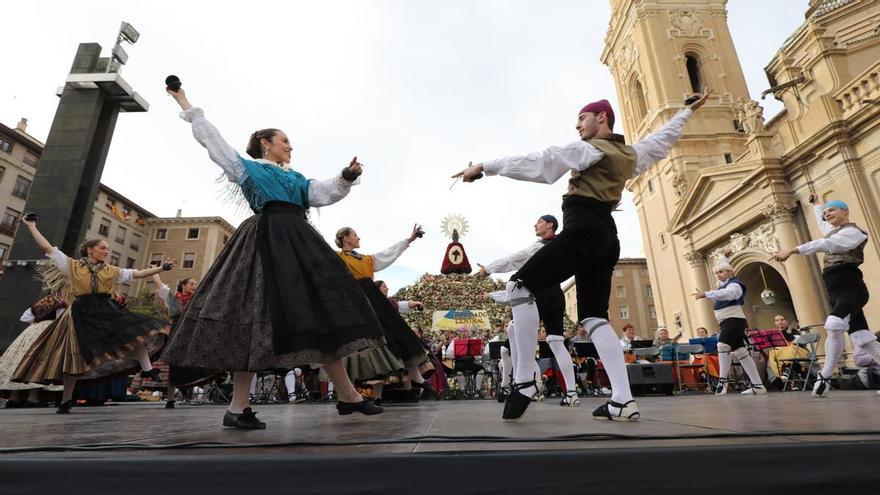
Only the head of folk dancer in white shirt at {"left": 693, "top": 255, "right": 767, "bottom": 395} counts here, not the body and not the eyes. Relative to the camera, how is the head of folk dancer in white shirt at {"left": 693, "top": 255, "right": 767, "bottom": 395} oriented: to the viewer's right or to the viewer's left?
to the viewer's left

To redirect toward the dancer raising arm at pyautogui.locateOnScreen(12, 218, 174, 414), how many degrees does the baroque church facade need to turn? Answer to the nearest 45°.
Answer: approximately 45° to its left

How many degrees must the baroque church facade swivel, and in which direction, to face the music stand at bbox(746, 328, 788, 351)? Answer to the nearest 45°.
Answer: approximately 45° to its left

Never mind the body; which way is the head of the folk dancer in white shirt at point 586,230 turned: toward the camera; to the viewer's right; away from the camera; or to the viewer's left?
to the viewer's left

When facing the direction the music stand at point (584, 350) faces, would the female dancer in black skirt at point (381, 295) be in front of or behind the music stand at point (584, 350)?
behind

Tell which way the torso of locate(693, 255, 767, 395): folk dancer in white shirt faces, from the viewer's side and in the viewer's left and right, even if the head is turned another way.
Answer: facing to the left of the viewer

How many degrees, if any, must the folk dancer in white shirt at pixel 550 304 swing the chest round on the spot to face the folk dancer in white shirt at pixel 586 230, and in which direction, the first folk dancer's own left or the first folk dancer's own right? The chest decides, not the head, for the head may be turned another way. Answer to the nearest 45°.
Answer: approximately 90° to the first folk dancer's own left

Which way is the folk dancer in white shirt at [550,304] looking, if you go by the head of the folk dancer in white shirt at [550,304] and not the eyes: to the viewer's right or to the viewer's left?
to the viewer's left
